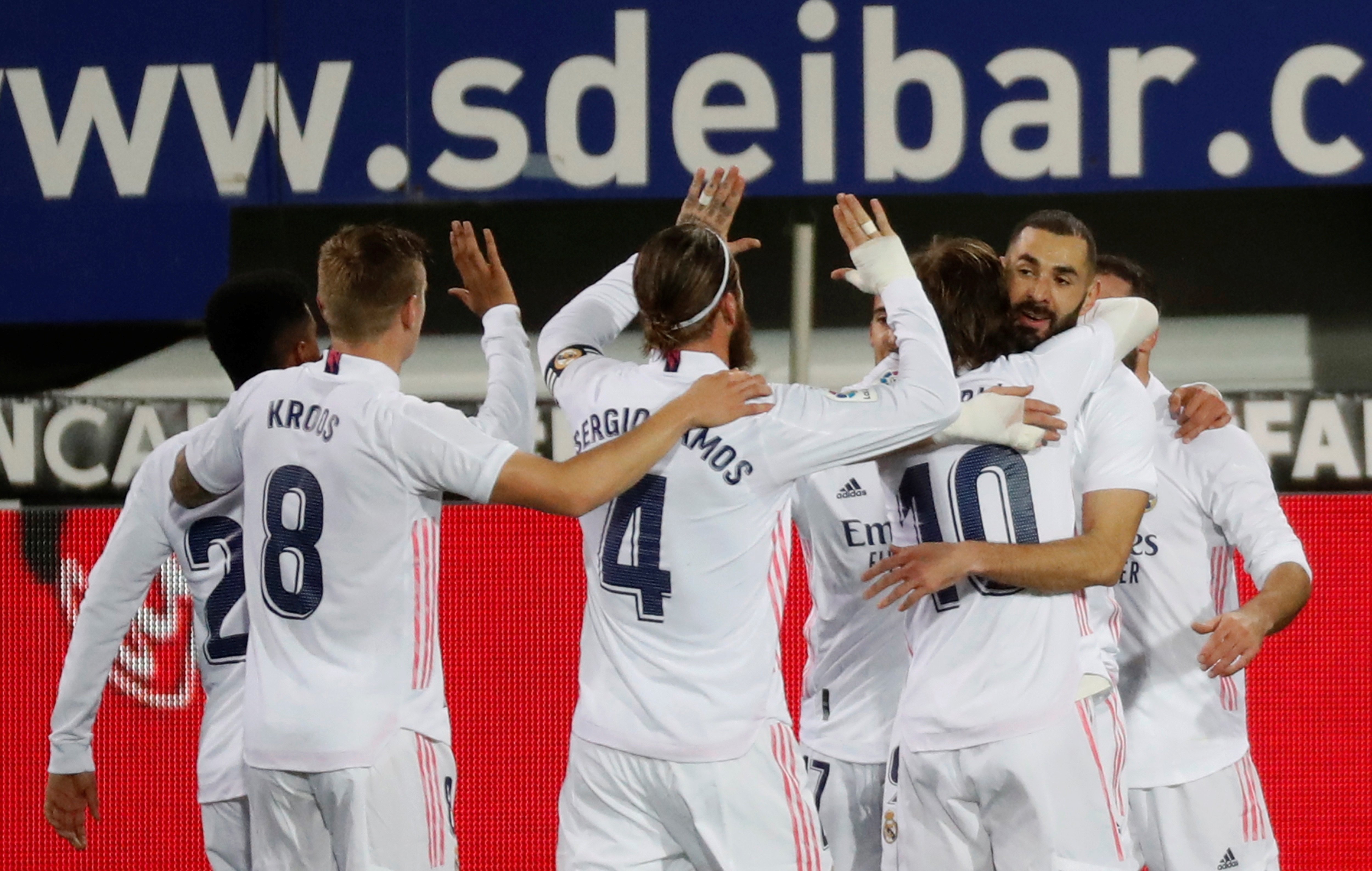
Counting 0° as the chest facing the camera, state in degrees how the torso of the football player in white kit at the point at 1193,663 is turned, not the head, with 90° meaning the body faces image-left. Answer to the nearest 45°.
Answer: approximately 45°

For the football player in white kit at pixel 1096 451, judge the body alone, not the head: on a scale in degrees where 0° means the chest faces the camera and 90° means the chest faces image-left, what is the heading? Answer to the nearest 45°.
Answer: approximately 45°

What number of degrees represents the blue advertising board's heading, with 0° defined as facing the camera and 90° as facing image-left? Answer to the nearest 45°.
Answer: approximately 0°
